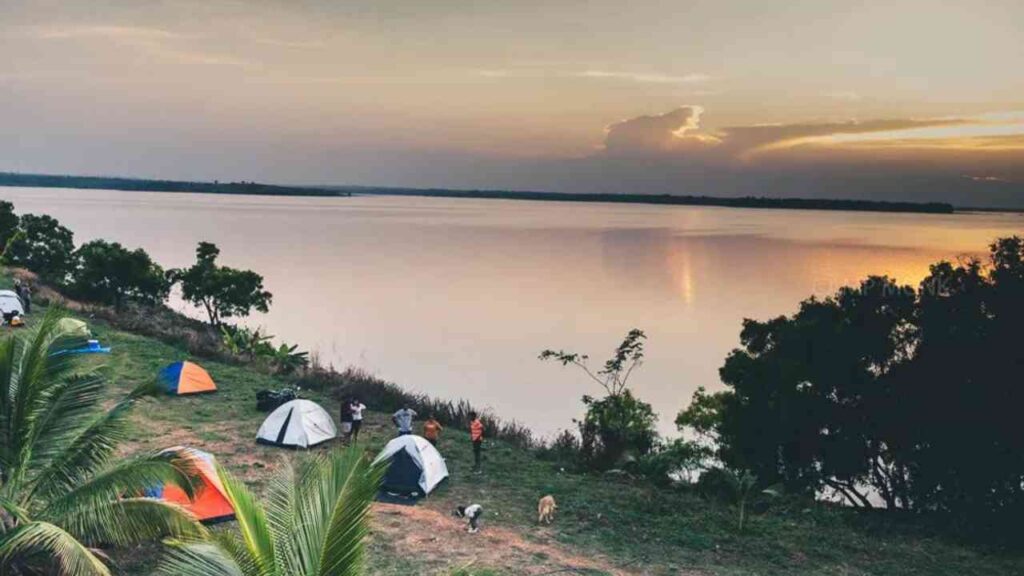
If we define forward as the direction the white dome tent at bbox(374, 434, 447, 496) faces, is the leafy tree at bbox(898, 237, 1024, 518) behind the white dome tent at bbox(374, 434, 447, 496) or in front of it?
behind

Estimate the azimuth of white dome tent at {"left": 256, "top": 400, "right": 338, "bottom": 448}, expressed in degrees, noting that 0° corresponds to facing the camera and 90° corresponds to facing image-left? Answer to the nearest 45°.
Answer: approximately 45°

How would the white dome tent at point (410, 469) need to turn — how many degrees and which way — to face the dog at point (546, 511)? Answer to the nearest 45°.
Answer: approximately 90° to its left

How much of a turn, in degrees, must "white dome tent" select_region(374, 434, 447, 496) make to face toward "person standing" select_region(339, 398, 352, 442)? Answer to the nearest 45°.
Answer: approximately 135° to its right

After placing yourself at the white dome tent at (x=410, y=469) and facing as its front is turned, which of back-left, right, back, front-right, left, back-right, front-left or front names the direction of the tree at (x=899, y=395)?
back-left

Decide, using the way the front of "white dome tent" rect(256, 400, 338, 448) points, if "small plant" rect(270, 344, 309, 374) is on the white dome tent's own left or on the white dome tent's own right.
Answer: on the white dome tent's own right

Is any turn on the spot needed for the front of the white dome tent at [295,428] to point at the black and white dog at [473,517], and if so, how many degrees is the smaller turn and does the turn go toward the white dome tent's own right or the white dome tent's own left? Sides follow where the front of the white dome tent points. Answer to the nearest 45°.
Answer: approximately 90° to the white dome tent's own left

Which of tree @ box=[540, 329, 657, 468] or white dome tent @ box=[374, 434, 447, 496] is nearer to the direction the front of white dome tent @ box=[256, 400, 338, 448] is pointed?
the white dome tent

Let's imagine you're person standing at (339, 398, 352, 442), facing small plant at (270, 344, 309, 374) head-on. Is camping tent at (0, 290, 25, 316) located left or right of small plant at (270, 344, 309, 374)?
left

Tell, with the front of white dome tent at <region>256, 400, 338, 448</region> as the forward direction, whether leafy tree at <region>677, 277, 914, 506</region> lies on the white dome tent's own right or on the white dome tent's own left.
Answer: on the white dome tent's own left

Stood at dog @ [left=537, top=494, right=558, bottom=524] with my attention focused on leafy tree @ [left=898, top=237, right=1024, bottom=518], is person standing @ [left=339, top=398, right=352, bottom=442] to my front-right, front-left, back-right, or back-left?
back-left

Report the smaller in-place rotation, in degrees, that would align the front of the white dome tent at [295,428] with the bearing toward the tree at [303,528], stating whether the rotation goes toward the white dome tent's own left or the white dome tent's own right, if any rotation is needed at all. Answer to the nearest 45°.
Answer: approximately 45° to the white dome tent's own left
